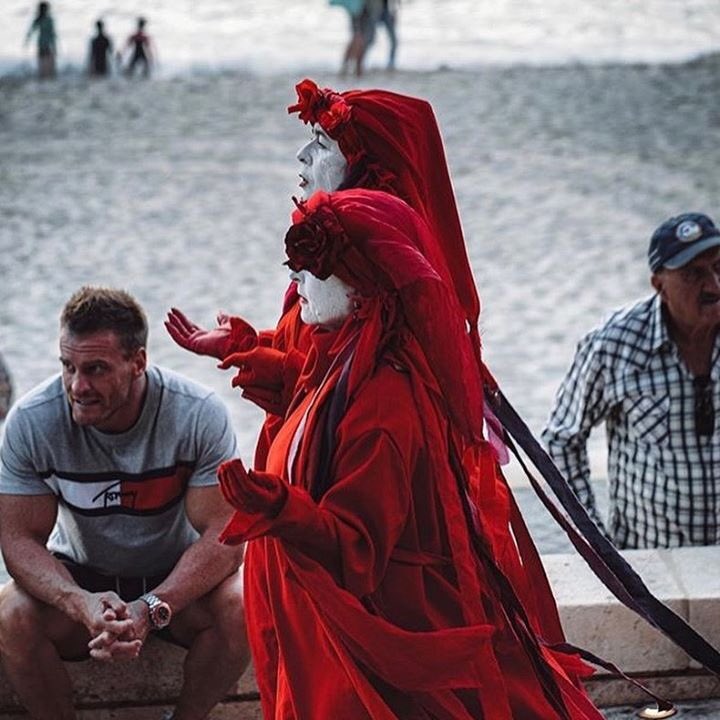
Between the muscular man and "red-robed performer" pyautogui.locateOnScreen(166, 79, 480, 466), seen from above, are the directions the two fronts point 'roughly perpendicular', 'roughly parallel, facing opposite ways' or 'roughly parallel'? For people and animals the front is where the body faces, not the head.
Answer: roughly perpendicular

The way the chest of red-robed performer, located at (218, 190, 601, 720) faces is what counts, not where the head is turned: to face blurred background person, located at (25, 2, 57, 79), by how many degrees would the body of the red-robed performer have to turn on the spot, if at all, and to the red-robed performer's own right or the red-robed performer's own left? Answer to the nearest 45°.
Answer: approximately 90° to the red-robed performer's own right

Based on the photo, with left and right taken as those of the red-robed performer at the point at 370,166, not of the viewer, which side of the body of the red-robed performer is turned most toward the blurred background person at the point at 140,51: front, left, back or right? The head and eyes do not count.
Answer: right

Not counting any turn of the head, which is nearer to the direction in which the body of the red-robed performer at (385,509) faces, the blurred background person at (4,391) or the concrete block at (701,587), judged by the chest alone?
the blurred background person

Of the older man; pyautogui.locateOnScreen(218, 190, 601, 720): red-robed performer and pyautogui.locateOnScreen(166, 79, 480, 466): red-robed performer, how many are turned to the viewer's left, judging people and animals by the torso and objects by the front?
2

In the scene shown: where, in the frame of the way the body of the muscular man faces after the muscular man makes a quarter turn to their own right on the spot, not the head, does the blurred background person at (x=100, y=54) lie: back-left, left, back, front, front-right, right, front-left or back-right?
right

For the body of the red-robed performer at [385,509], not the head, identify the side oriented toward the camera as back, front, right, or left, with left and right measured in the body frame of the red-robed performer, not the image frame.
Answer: left

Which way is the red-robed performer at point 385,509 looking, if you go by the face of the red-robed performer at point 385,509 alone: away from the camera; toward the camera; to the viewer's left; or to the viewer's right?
to the viewer's left

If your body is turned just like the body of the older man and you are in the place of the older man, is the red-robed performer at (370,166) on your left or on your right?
on your right

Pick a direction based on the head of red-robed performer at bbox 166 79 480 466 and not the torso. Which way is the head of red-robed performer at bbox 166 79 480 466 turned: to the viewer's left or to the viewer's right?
to the viewer's left

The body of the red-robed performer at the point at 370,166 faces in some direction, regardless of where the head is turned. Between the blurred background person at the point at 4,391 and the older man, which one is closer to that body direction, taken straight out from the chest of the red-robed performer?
the blurred background person

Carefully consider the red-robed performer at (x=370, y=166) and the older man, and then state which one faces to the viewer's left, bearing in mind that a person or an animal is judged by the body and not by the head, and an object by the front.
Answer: the red-robed performer

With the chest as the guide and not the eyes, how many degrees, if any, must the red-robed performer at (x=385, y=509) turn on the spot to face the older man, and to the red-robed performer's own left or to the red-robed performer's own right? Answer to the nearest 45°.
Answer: approximately 135° to the red-robed performer's own right

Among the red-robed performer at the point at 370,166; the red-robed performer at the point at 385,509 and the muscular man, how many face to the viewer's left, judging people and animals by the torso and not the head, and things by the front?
2

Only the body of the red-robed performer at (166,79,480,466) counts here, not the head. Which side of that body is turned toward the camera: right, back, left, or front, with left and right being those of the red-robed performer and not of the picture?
left
